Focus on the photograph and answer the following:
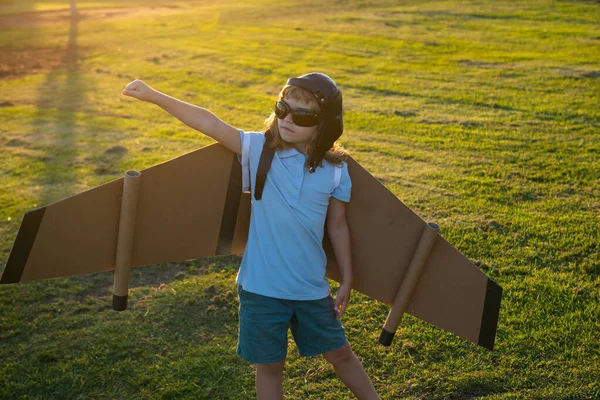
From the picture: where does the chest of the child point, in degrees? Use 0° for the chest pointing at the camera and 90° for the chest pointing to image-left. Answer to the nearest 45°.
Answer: approximately 0°
